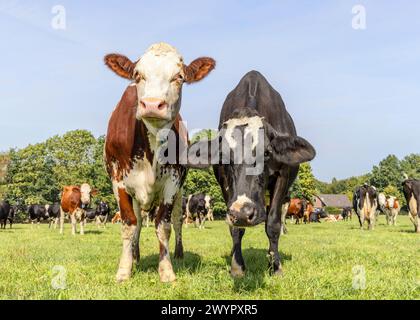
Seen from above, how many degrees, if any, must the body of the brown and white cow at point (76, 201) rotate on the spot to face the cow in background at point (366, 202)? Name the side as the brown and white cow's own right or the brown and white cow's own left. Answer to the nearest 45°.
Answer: approximately 45° to the brown and white cow's own left

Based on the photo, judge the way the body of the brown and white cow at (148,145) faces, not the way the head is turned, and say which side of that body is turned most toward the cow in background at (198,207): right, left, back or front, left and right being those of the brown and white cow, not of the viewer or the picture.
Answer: back

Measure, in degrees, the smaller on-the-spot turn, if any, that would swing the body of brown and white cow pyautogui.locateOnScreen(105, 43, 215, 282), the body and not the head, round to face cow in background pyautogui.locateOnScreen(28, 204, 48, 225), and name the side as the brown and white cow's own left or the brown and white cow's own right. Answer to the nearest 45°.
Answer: approximately 180°

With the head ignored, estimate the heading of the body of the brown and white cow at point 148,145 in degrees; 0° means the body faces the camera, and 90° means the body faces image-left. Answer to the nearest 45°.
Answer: approximately 0°

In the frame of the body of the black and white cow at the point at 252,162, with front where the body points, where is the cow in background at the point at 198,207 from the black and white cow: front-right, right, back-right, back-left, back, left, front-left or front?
back

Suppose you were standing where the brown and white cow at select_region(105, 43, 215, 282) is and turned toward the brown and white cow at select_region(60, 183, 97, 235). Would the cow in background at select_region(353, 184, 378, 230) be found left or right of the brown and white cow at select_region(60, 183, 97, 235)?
right

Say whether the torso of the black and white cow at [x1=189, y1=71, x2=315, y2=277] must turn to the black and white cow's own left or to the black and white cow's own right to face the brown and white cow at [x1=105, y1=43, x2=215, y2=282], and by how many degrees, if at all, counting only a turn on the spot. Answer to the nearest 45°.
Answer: approximately 135° to the black and white cow's own right

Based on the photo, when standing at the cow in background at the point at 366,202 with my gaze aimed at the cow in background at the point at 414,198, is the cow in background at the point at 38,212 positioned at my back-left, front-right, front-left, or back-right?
back-right

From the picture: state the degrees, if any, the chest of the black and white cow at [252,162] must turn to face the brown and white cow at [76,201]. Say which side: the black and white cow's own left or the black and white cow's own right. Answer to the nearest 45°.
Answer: approximately 135° to the black and white cow's own right
